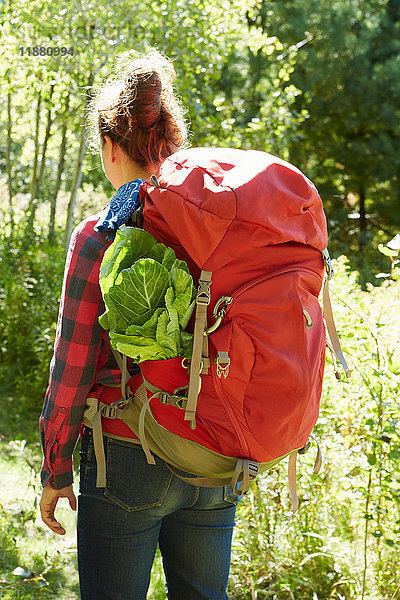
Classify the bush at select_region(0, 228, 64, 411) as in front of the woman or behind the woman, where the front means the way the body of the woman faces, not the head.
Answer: in front

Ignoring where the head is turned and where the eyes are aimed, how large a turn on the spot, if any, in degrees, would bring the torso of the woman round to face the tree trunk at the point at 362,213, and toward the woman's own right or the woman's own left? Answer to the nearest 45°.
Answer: approximately 45° to the woman's own right

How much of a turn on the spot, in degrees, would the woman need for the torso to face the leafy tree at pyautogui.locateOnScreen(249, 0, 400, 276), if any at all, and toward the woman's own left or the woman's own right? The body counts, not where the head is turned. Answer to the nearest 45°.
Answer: approximately 45° to the woman's own right

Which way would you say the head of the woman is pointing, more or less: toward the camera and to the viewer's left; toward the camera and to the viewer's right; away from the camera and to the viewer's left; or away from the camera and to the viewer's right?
away from the camera and to the viewer's left

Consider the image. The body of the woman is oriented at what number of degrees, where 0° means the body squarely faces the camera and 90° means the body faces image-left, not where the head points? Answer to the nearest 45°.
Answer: approximately 135°
